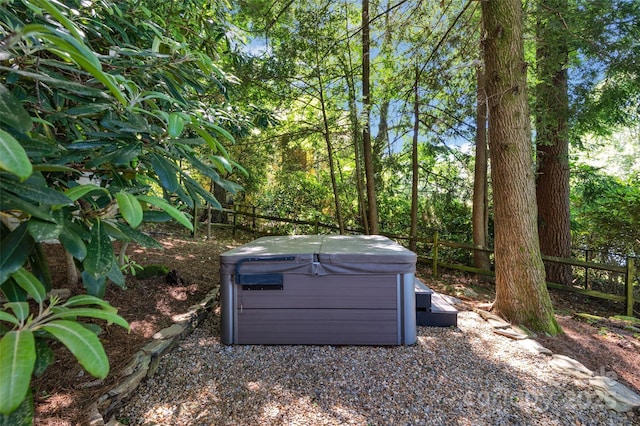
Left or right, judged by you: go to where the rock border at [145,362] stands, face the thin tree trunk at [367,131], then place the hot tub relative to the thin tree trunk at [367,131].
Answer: right

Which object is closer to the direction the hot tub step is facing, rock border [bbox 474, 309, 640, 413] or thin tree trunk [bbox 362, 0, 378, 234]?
the rock border

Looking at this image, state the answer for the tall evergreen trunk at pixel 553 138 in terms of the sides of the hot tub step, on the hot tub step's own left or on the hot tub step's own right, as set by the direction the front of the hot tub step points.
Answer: on the hot tub step's own left

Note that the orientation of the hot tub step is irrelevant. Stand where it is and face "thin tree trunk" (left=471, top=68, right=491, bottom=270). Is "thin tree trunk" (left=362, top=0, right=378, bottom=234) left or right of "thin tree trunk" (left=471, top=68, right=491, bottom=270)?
left

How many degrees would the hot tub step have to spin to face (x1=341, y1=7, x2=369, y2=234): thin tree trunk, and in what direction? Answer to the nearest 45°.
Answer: approximately 135° to its left

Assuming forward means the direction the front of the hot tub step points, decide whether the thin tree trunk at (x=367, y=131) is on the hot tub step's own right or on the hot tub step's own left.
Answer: on the hot tub step's own left

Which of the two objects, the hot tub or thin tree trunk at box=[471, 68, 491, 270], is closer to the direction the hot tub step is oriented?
the thin tree trunk

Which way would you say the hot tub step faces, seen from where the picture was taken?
facing to the right of the viewer

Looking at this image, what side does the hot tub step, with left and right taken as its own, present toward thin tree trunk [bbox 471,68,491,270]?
left

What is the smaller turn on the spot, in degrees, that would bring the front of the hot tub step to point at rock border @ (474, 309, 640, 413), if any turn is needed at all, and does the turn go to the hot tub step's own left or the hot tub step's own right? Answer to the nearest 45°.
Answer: approximately 45° to the hot tub step's own right

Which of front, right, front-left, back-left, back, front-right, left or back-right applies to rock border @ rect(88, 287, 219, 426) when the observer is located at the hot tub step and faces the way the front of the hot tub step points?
back-right

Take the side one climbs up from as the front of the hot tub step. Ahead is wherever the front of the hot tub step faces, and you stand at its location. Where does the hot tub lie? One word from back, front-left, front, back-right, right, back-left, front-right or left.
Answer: back-right
